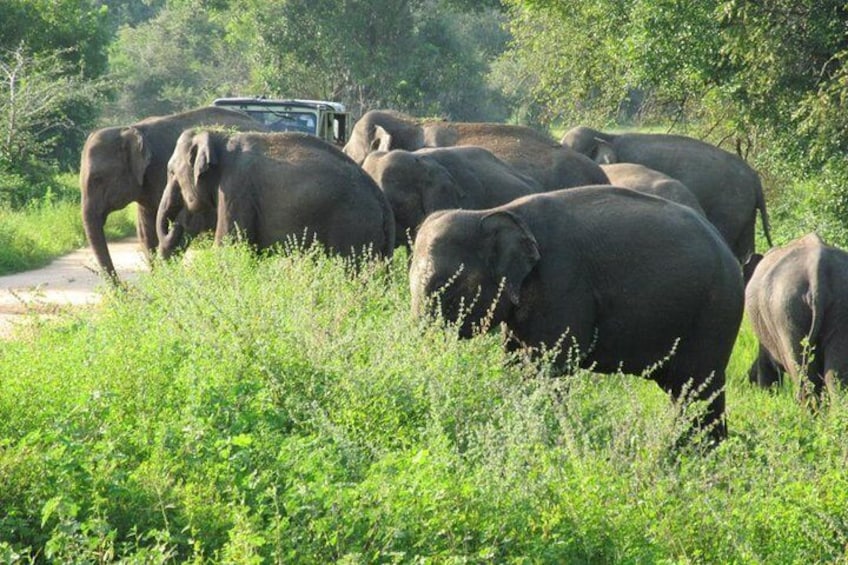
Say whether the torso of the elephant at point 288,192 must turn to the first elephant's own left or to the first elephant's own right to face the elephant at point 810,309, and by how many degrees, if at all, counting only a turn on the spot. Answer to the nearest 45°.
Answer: approximately 135° to the first elephant's own left

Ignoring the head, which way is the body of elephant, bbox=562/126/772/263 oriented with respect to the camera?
to the viewer's left

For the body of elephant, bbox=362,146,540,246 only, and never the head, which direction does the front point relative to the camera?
to the viewer's left

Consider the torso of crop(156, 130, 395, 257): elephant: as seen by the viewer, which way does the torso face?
to the viewer's left

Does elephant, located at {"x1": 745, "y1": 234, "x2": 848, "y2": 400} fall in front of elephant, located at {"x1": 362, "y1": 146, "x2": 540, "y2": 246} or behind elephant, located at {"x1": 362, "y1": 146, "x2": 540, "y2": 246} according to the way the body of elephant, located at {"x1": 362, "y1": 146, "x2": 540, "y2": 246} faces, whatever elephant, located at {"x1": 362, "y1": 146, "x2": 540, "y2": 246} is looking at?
behind

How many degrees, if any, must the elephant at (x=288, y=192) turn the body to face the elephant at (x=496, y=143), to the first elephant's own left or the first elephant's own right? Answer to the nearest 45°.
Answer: approximately 135° to the first elephant's own right

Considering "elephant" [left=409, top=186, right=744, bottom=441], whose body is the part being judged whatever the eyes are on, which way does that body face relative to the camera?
to the viewer's left

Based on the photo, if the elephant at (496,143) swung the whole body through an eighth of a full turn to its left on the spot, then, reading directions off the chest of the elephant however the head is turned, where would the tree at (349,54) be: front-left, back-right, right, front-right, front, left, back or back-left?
back-right

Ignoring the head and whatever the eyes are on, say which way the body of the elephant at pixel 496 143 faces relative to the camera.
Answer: to the viewer's left

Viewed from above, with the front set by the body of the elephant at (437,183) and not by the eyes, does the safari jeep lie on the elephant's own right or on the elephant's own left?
on the elephant's own right
